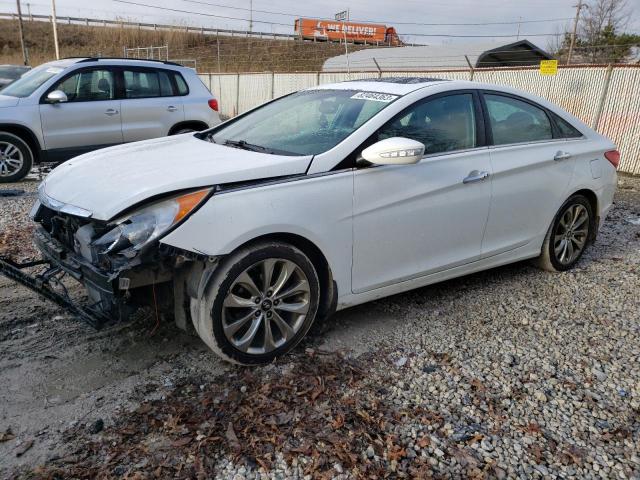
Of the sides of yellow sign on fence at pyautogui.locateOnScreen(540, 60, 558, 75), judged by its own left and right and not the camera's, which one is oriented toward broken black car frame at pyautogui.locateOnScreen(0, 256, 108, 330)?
front

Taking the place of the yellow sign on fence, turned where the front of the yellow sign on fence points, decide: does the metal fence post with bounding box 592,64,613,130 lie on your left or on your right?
on your left

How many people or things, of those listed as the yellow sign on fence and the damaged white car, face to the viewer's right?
0

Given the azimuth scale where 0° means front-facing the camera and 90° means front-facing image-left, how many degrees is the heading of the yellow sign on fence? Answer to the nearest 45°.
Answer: approximately 0°

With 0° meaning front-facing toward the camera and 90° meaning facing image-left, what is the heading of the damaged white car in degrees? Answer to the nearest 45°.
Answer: approximately 45°

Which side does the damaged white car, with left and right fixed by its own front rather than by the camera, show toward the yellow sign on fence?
back

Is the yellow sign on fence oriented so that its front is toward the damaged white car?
yes

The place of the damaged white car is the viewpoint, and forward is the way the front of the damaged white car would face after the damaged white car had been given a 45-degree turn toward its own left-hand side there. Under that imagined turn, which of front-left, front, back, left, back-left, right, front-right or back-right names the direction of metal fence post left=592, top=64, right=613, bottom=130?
back-left
